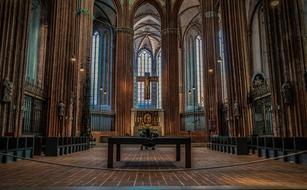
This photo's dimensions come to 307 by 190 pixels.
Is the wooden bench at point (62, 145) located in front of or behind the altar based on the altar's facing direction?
in front

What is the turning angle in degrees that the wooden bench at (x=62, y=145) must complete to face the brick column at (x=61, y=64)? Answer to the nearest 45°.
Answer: approximately 135° to its left

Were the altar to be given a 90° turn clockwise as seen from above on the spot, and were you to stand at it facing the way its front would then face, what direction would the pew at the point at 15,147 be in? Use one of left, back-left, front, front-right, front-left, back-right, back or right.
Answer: left

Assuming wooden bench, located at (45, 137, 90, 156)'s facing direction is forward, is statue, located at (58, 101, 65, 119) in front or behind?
behind

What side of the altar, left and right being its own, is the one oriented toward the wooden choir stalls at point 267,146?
front

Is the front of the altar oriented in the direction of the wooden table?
yes

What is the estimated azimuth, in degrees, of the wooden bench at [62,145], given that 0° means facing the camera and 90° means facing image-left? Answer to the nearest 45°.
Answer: approximately 315°

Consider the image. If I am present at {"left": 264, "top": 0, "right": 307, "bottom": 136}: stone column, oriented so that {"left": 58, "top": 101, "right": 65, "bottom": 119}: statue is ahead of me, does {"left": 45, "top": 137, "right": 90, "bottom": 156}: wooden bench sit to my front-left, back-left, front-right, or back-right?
front-left

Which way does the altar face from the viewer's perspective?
toward the camera

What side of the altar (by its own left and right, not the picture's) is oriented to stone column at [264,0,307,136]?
front

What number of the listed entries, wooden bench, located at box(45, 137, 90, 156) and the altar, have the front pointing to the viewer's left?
0
